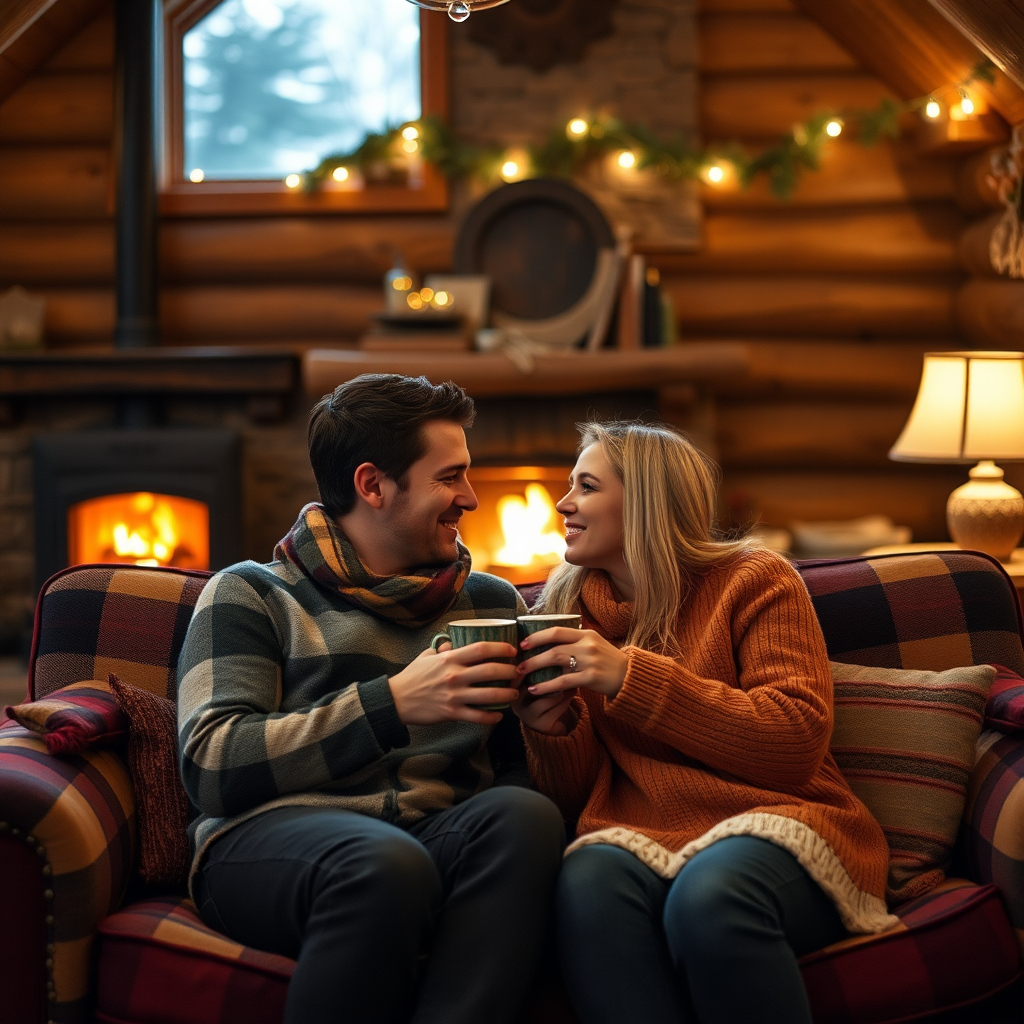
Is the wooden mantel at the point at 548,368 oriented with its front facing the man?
yes

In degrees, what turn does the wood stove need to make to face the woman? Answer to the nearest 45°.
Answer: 0° — it already faces them

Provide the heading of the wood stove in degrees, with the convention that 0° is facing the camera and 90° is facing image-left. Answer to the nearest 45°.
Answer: approximately 0°

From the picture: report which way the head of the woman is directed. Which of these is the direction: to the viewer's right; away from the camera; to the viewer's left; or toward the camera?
to the viewer's left

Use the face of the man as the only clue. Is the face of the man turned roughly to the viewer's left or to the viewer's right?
to the viewer's right

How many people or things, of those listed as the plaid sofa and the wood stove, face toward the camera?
2
